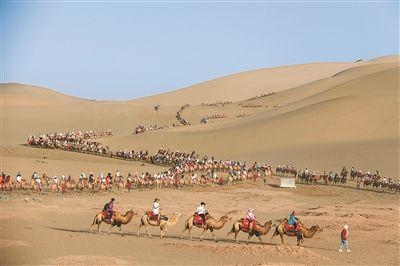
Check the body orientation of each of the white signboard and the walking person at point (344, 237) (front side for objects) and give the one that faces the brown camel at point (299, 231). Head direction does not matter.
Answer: the white signboard

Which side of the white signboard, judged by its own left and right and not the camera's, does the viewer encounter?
front

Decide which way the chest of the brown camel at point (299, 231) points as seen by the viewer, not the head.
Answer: to the viewer's right

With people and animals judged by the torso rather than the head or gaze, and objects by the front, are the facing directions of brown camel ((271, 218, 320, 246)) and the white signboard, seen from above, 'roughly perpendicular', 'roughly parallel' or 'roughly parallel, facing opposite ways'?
roughly perpendicular

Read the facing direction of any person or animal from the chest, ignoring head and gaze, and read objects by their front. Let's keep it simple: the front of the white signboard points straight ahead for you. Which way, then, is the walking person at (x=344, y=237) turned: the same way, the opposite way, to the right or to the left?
to the left

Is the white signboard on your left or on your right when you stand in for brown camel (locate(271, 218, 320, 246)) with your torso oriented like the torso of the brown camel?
on your left

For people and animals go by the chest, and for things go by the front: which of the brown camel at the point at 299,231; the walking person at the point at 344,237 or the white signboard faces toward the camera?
the white signboard

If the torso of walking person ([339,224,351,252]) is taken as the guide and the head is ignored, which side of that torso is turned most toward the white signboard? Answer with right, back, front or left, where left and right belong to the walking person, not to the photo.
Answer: left

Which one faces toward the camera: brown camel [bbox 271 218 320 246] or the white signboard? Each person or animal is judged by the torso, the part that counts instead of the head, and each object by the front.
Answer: the white signboard

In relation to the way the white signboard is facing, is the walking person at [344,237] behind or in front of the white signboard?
in front

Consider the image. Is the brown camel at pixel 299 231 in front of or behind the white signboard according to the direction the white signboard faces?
in front

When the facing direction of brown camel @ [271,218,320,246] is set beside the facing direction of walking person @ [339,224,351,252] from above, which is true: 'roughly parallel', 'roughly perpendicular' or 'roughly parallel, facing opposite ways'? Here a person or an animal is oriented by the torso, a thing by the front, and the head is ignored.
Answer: roughly parallel

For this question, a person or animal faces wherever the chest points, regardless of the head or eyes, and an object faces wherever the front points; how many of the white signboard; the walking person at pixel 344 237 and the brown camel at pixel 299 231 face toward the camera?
1

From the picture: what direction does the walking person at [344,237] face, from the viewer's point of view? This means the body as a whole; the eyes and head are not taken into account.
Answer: to the viewer's right
